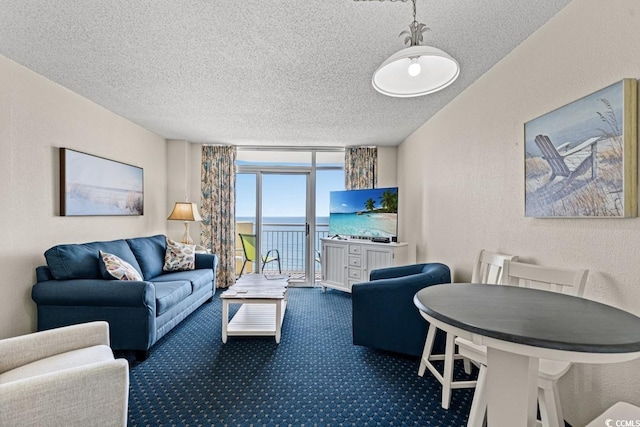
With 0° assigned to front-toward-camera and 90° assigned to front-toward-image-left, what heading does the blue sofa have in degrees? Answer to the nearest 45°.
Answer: approximately 315°

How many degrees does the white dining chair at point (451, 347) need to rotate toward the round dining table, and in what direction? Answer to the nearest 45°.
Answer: approximately 45° to its left

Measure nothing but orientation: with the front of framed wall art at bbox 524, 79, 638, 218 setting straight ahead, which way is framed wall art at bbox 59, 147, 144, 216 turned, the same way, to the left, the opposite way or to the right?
the opposite way

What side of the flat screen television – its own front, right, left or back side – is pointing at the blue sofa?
front

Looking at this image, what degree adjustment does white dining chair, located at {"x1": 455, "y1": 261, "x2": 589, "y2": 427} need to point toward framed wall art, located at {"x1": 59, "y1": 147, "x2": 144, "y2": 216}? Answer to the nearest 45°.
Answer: approximately 45° to its right

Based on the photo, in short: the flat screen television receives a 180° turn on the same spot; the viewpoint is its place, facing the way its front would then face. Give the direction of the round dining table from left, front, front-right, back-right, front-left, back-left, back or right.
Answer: back-right

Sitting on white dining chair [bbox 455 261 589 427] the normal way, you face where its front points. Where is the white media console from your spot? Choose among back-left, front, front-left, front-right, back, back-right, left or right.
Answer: right

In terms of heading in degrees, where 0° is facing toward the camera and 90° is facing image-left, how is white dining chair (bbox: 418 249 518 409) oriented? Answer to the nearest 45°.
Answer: approximately 45°

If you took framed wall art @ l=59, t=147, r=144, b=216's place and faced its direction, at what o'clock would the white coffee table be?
The white coffee table is roughly at 12 o'clock from the framed wall art.

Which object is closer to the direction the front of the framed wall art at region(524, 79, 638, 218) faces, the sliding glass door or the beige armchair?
the beige armchair

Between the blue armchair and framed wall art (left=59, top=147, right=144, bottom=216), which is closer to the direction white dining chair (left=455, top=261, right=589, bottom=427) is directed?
the framed wall art

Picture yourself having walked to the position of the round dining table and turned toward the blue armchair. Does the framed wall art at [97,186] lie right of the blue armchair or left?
left

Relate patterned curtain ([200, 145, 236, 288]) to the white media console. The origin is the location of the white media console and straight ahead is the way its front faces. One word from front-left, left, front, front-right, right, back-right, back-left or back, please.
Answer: front-right
